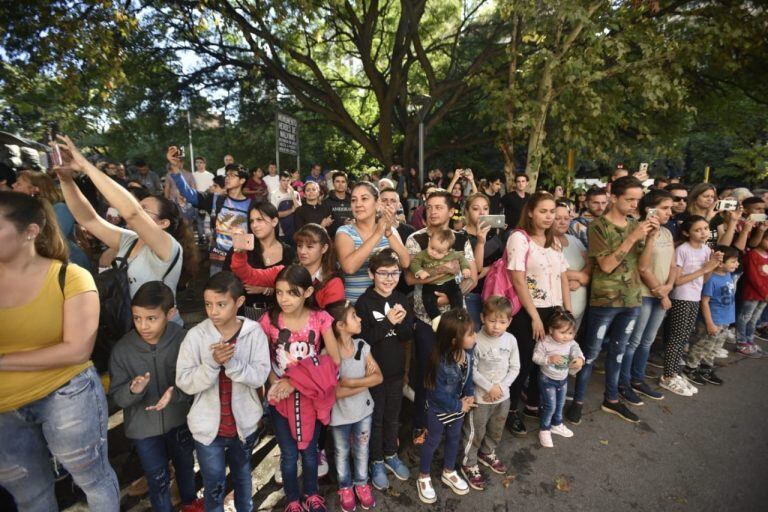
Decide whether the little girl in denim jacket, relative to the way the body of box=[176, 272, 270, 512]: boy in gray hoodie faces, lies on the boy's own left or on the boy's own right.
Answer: on the boy's own left

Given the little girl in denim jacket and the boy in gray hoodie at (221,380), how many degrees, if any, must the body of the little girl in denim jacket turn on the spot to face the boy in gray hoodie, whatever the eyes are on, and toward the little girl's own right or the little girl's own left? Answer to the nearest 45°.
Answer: approximately 90° to the little girl's own right

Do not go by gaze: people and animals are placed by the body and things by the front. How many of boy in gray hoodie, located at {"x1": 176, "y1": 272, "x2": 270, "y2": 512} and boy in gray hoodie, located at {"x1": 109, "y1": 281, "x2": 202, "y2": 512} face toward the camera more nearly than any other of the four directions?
2

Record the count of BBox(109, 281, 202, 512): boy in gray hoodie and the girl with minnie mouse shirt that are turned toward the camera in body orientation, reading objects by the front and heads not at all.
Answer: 2
